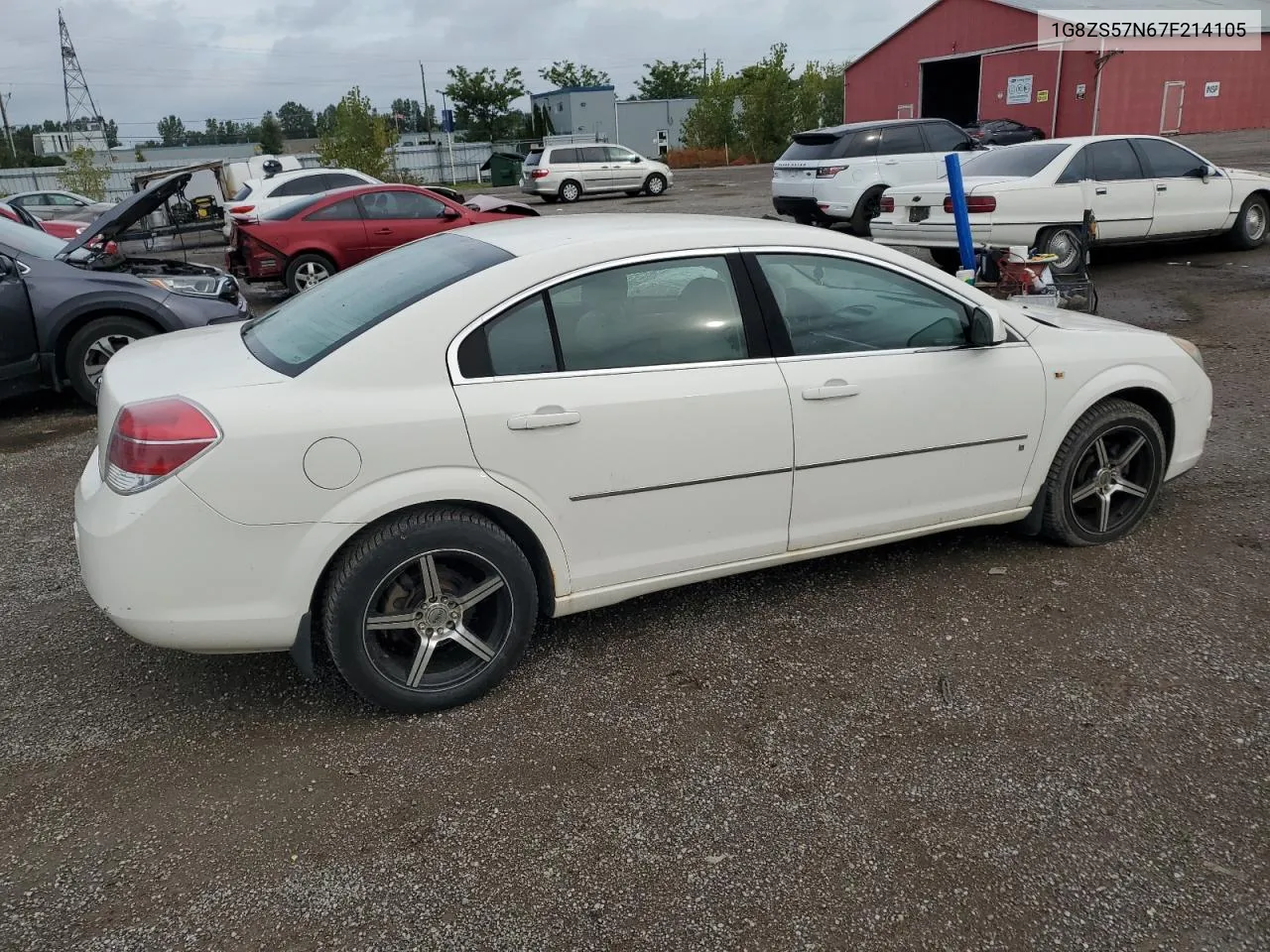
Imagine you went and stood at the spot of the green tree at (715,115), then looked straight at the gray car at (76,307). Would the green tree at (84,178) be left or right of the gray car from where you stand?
right

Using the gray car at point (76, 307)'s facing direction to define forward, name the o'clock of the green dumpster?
The green dumpster is roughly at 10 o'clock from the gray car.

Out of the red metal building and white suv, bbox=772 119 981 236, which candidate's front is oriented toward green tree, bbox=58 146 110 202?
the red metal building

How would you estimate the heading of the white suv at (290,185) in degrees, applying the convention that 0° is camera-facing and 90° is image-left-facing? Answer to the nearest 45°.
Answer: approximately 225°

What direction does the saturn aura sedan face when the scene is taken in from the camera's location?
facing away from the viewer and to the right of the viewer

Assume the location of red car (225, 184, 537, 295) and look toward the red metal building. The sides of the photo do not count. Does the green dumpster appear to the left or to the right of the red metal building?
left

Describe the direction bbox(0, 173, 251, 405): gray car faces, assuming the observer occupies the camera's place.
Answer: facing to the right of the viewer

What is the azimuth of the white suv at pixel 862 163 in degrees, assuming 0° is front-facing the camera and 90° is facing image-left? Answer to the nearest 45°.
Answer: approximately 225°
